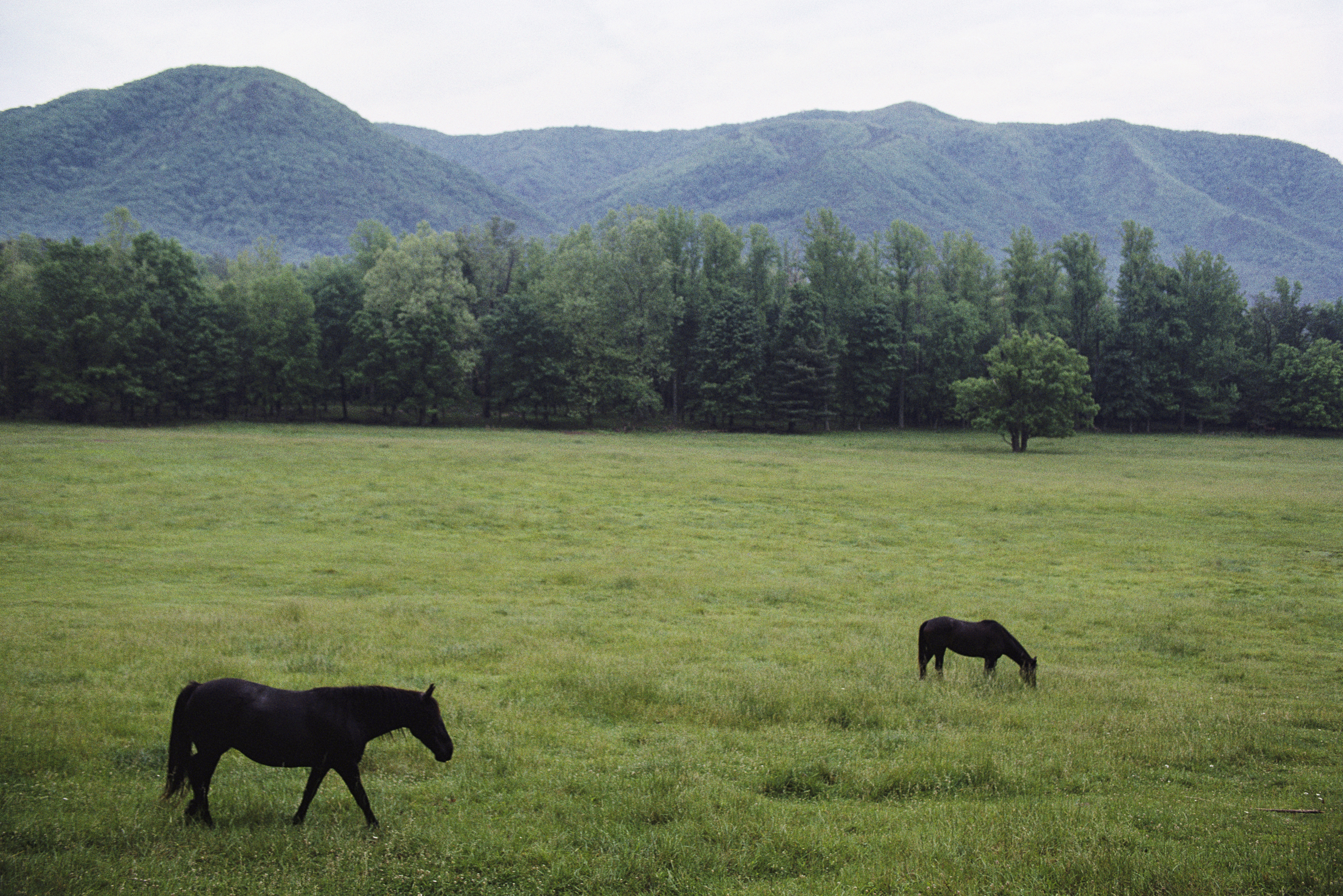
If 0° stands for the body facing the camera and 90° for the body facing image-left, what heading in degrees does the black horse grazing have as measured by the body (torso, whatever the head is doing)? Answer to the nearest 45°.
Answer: approximately 270°

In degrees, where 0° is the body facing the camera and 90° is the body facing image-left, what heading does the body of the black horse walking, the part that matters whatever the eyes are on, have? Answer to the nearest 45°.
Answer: approximately 270°

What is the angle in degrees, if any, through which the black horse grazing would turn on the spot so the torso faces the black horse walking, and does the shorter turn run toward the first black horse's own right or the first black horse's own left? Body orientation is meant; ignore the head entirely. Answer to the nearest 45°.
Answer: approximately 135° to the first black horse's own right

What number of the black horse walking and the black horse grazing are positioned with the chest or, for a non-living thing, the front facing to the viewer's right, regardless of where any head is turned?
2
